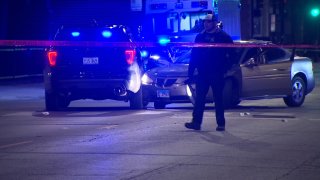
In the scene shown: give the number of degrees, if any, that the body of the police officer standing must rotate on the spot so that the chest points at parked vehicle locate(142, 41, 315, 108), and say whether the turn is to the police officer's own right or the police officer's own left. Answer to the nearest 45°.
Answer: approximately 135° to the police officer's own right

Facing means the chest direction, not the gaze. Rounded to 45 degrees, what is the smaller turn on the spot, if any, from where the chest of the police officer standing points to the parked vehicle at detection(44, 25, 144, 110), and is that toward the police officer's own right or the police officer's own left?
approximately 90° to the police officer's own right

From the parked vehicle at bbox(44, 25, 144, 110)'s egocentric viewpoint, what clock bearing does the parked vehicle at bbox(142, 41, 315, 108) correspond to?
the parked vehicle at bbox(142, 41, 315, 108) is roughly at 3 o'clock from the parked vehicle at bbox(44, 25, 144, 110).

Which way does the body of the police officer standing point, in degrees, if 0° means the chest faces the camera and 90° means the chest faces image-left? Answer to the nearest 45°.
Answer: approximately 45°

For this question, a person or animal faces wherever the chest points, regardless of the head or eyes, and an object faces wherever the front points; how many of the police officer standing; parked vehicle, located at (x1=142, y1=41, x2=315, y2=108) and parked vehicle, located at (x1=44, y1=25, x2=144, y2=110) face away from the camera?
1

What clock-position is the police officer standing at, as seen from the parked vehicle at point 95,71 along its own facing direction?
The police officer standing is roughly at 5 o'clock from the parked vehicle.

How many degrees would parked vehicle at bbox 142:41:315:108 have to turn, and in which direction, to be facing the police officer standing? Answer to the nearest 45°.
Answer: approximately 45° to its left

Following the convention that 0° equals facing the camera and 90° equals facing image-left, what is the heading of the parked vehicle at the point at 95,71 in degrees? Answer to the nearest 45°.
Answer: approximately 180°

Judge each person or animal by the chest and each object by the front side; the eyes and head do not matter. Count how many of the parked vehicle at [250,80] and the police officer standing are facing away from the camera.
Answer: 0

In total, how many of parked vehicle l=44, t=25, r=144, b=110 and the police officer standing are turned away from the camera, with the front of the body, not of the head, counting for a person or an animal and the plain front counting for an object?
1

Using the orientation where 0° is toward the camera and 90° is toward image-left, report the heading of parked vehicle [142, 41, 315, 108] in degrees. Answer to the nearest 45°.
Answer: approximately 45°
